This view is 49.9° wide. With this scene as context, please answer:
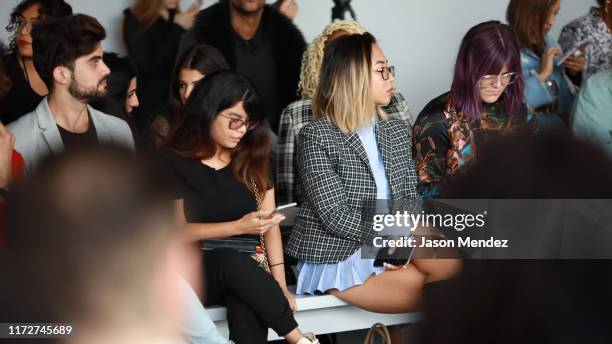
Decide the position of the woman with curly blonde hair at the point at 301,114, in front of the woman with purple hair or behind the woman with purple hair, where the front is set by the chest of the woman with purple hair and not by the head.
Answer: behind

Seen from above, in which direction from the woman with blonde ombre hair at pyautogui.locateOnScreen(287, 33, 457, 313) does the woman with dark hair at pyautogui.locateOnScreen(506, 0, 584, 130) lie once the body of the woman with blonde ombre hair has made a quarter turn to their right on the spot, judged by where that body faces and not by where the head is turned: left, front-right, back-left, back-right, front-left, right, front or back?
back

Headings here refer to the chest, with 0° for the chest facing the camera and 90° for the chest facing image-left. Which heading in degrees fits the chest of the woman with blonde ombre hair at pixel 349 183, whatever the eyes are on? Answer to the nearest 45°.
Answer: approximately 315°

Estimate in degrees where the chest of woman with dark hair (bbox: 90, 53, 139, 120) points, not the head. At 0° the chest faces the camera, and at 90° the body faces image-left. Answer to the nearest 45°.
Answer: approximately 270°

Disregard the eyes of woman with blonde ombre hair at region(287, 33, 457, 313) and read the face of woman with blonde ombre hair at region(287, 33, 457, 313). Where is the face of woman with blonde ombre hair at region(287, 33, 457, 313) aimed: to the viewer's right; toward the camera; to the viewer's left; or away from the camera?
to the viewer's right

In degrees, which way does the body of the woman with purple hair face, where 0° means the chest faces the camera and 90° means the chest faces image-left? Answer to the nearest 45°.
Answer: approximately 315°

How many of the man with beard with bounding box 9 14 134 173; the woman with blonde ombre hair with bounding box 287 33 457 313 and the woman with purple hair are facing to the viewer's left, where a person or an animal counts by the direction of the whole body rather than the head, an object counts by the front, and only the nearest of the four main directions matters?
0

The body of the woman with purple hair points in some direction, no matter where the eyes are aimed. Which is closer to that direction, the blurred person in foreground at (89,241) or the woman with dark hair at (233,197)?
the blurred person in foreground

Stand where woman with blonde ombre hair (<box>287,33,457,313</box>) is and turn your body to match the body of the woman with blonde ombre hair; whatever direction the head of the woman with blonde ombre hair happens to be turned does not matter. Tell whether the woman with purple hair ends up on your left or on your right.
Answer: on your left

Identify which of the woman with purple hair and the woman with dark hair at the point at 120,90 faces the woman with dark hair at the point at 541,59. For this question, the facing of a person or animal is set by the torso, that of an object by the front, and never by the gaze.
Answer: the woman with dark hair at the point at 120,90

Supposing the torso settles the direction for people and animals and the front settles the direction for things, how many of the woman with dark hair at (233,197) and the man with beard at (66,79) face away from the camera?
0

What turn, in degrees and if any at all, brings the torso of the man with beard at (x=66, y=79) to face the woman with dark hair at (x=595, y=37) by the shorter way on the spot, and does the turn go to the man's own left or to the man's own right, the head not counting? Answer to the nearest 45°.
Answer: approximately 45° to the man's own left
